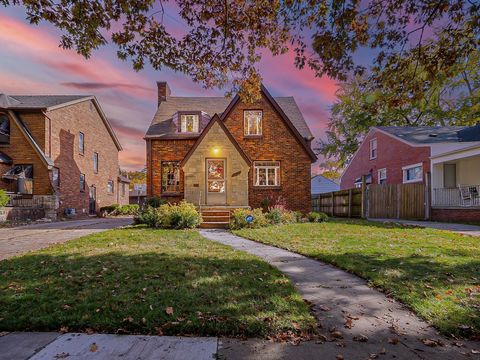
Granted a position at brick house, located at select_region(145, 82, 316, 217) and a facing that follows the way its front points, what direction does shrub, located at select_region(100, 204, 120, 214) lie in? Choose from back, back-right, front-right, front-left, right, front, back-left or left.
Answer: back-right

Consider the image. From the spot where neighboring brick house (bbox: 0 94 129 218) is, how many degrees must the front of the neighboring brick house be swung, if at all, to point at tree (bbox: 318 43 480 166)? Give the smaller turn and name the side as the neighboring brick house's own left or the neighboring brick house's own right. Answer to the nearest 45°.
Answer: approximately 135° to the neighboring brick house's own left

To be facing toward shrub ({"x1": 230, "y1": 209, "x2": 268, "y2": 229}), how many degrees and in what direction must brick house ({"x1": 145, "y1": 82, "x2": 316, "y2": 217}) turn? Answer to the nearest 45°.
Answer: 0° — it already faces it

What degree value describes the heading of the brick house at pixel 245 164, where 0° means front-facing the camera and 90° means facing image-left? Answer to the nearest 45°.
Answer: approximately 0°

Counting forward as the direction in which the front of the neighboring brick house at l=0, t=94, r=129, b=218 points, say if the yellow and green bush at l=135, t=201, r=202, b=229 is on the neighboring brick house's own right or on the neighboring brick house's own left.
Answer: on the neighboring brick house's own left

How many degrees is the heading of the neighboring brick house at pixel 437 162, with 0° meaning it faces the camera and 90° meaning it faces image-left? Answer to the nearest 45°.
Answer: approximately 315°

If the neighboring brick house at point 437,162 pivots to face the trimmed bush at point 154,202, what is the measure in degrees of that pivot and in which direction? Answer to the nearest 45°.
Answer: approximately 90° to its right
